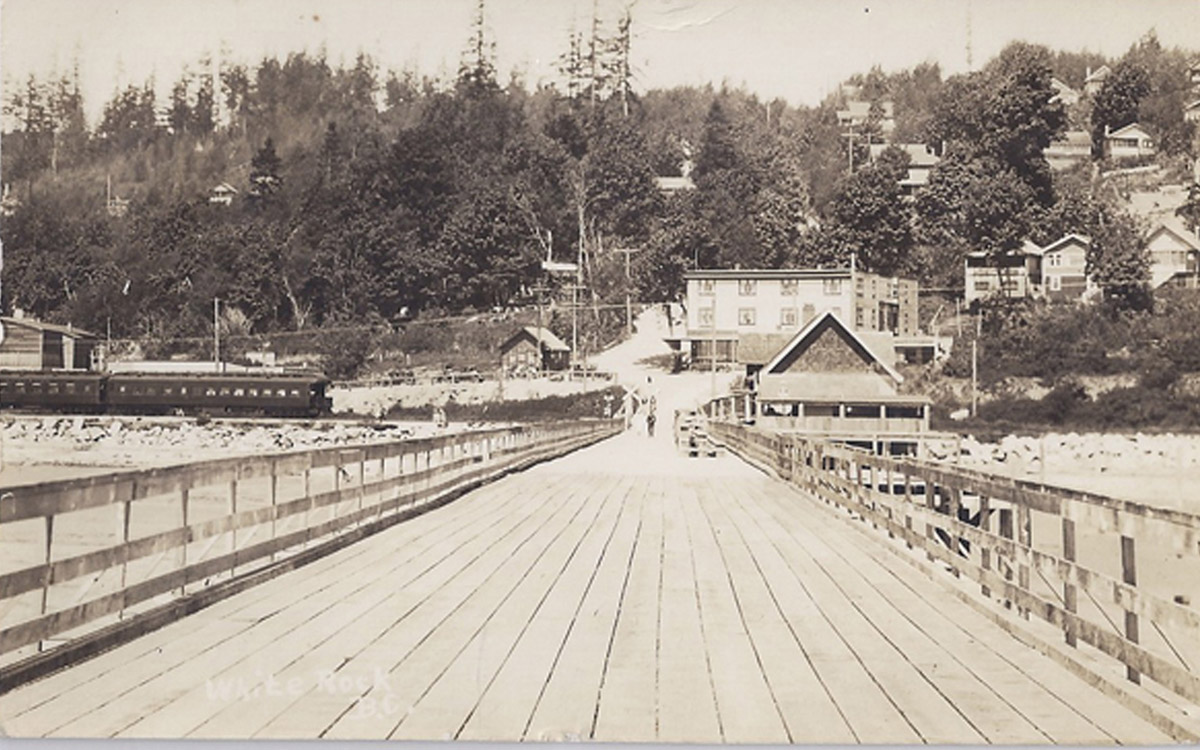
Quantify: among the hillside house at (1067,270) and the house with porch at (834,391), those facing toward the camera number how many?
2

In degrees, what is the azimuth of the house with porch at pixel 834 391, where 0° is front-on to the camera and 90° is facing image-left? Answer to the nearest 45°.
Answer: approximately 0°

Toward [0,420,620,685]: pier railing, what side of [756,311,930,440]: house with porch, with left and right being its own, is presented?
front

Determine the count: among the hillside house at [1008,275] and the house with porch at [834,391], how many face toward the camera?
2
